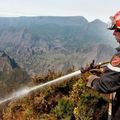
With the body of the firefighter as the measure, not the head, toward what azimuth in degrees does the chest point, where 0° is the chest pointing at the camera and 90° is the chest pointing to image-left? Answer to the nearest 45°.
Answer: approximately 90°
